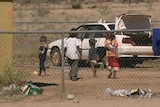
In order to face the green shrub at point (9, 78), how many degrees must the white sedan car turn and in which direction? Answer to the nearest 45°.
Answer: approximately 90° to its left

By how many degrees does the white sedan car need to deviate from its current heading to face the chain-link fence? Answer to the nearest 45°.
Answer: approximately 90° to its left

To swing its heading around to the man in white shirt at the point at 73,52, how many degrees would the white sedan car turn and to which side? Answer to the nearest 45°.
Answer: approximately 90° to its left

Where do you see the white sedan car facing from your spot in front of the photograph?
facing away from the viewer and to the left of the viewer
